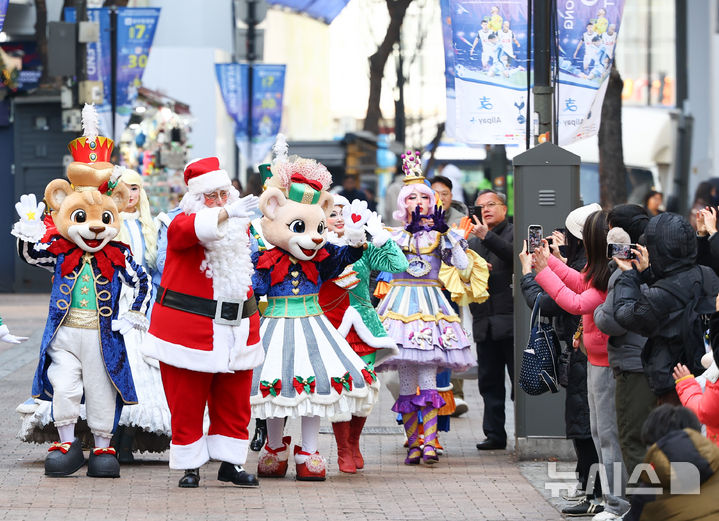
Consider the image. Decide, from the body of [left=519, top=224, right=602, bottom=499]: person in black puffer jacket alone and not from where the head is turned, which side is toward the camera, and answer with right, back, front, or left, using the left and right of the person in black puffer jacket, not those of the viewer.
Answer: left

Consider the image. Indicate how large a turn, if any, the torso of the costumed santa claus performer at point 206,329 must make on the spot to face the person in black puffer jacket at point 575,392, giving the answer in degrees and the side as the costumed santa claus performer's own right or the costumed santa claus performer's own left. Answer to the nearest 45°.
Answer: approximately 45° to the costumed santa claus performer's own left

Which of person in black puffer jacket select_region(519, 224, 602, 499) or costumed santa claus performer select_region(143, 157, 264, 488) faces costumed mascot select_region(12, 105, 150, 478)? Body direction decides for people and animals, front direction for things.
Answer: the person in black puffer jacket

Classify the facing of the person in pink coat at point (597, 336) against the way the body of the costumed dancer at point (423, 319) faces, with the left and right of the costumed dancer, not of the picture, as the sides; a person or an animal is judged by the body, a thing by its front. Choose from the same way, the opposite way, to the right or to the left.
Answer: to the right

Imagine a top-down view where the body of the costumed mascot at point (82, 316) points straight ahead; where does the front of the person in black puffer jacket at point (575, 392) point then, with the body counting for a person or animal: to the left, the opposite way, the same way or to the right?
to the right

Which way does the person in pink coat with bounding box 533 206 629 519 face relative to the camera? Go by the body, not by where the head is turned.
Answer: to the viewer's left

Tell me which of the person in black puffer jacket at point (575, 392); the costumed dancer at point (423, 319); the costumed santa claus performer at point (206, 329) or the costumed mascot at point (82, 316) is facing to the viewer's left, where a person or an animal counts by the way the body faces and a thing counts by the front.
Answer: the person in black puffer jacket

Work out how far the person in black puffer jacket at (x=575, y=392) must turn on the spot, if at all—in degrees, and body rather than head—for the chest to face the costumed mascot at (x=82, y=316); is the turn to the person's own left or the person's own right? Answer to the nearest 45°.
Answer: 0° — they already face them

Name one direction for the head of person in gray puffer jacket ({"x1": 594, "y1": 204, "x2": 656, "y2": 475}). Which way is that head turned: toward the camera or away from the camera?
away from the camera

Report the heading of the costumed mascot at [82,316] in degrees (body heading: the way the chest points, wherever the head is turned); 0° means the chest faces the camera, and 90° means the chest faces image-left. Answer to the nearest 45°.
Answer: approximately 0°

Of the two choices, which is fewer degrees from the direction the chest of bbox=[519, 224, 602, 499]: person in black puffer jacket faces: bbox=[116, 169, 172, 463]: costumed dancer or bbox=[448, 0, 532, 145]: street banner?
the costumed dancer
